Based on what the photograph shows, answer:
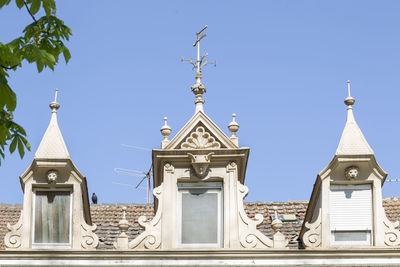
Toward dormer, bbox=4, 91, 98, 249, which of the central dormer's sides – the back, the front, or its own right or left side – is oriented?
right

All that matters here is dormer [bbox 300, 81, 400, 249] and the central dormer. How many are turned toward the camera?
2

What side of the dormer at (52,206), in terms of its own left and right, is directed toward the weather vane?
left

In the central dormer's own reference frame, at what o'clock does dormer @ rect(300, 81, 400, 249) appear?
The dormer is roughly at 9 o'clock from the central dormer.

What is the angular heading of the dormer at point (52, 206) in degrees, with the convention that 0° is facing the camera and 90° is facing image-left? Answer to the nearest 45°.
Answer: approximately 0°

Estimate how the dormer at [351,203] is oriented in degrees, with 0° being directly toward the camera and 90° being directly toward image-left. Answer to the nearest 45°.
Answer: approximately 0°

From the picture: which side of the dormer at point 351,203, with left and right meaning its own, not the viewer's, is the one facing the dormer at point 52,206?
right

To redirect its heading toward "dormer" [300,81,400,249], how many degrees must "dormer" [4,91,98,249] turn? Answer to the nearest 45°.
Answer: approximately 90° to its left
